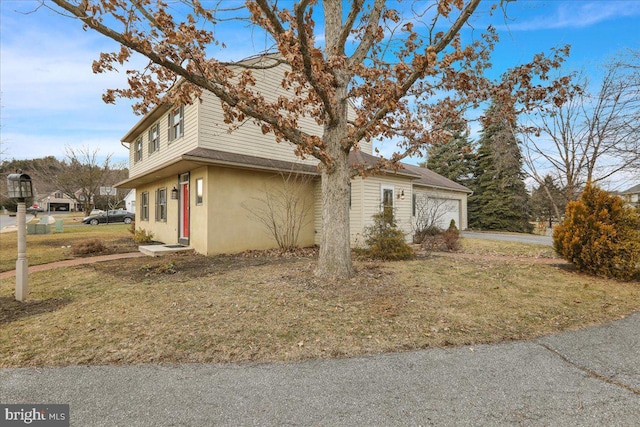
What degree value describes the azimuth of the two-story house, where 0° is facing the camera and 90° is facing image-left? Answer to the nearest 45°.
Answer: approximately 45°

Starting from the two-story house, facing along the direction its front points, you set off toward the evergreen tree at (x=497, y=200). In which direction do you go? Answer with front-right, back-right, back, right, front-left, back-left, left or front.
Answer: back

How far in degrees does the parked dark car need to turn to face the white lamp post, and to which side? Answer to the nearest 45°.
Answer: approximately 90° to its left

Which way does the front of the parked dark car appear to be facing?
to the viewer's left

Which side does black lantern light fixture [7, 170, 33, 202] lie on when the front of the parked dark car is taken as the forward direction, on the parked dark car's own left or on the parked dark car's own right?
on the parked dark car's own left

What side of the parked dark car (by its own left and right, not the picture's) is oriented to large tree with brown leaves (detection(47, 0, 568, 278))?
left

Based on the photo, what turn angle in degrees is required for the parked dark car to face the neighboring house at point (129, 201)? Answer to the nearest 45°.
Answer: approximately 90° to its right

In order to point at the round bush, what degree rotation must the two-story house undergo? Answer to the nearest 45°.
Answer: approximately 90° to its left

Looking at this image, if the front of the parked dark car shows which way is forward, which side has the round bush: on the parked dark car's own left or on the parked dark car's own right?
on the parked dark car's own left

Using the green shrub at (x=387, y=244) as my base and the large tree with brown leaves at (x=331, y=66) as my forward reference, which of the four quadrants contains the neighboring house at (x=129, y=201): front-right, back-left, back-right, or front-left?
back-right

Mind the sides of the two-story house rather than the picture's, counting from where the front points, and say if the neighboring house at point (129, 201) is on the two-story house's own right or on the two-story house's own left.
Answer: on the two-story house's own right
